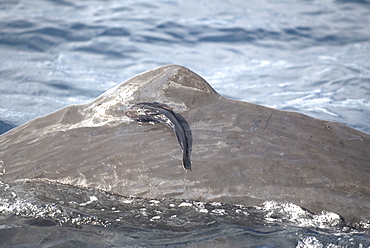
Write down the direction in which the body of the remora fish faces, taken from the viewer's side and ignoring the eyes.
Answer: to the viewer's left
